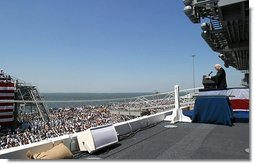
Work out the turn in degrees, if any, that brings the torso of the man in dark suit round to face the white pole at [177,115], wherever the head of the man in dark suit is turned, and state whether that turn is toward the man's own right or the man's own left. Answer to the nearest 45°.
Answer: approximately 45° to the man's own left

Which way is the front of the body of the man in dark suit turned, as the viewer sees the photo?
to the viewer's left

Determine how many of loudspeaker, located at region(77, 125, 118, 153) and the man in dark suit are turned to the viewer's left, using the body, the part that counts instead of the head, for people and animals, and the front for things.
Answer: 1

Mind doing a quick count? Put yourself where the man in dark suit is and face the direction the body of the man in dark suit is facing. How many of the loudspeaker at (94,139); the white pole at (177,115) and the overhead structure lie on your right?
1

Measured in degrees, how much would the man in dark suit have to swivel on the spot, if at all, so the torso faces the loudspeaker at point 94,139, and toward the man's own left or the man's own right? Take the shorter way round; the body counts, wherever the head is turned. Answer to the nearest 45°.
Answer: approximately 90° to the man's own left
